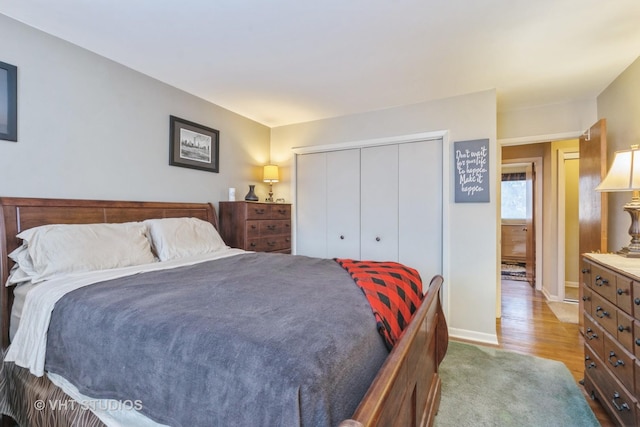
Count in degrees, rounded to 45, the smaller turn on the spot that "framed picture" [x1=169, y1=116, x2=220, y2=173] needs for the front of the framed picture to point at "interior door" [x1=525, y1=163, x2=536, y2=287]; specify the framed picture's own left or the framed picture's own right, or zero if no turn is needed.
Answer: approximately 45° to the framed picture's own left

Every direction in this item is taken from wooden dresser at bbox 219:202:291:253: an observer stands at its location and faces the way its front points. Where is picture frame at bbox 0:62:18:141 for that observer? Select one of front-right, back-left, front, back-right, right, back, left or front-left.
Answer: right

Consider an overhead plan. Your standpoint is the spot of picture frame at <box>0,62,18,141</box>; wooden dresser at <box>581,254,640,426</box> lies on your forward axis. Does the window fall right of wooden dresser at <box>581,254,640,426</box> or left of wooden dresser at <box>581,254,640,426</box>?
left

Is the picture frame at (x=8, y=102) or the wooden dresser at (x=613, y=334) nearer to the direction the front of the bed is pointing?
the wooden dresser

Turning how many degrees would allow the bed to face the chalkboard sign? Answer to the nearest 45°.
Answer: approximately 45° to its left

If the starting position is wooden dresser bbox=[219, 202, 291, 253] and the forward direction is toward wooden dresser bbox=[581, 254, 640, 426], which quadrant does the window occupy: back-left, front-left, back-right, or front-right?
front-left

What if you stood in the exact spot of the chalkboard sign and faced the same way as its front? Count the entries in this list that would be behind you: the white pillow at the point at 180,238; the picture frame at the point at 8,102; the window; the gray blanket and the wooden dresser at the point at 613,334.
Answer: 1

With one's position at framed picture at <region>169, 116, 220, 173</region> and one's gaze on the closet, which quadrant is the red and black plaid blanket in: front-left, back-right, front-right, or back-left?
front-right

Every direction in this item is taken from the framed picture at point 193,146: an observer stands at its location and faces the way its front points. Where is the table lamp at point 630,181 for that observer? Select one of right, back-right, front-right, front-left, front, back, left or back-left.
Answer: front

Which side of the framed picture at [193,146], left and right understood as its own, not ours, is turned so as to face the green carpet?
front

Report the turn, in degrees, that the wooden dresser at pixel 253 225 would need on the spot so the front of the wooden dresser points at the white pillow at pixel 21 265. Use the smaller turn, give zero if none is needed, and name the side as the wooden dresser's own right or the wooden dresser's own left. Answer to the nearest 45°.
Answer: approximately 90° to the wooden dresser's own right

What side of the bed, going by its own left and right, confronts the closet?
left

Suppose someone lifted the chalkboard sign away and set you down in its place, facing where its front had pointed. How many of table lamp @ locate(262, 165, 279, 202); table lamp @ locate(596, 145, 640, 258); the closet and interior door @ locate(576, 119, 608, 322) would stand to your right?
2

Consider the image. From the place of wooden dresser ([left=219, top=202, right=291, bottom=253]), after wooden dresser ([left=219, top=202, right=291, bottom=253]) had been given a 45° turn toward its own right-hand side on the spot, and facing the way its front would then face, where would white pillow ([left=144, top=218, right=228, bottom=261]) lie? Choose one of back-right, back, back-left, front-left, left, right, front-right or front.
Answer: front-right

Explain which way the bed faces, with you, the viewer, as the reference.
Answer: facing the viewer and to the right of the viewer

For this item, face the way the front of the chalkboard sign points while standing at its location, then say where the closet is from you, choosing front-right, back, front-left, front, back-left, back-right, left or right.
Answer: right

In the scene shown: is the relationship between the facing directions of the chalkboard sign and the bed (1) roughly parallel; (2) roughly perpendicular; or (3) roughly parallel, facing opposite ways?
roughly perpendicular

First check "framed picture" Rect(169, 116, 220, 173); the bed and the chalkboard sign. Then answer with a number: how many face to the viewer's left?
0

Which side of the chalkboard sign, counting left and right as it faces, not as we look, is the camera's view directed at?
front

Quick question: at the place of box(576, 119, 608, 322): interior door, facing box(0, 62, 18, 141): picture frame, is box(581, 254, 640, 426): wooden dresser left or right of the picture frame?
left

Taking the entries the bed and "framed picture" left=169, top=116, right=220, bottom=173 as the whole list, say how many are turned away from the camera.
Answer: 0

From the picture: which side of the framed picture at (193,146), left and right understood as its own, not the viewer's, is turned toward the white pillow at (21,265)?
right
